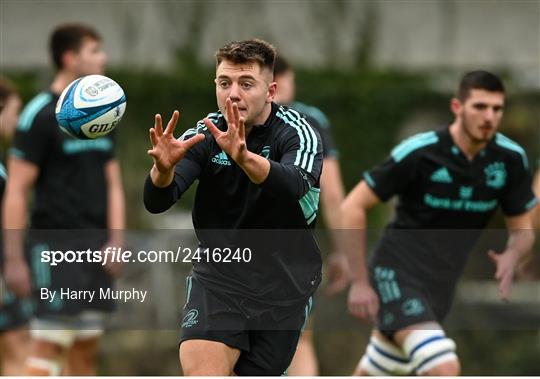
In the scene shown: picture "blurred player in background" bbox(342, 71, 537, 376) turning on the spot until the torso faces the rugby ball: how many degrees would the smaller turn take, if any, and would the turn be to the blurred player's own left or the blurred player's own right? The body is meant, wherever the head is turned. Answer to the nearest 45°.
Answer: approximately 90° to the blurred player's own right

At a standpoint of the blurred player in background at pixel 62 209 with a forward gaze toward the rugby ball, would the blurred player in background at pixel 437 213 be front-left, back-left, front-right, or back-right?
front-left

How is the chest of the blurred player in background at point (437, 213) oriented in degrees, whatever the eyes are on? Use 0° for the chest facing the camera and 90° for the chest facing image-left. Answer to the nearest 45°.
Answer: approximately 315°

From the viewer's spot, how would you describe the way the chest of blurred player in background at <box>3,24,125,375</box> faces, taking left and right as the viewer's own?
facing the viewer and to the right of the viewer
